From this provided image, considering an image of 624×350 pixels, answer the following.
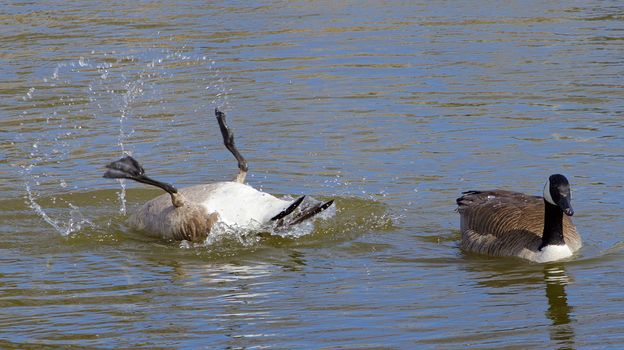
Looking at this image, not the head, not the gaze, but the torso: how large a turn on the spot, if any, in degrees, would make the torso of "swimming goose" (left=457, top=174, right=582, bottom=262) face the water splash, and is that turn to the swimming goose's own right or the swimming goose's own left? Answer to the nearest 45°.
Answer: approximately 180°

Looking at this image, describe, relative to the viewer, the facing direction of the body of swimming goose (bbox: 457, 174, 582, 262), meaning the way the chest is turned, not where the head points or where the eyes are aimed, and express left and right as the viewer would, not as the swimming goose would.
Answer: facing the viewer and to the right of the viewer

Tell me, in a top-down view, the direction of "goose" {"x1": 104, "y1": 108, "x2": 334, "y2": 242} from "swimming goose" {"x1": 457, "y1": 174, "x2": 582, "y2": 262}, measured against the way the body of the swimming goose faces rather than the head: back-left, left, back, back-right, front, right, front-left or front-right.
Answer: back-right
